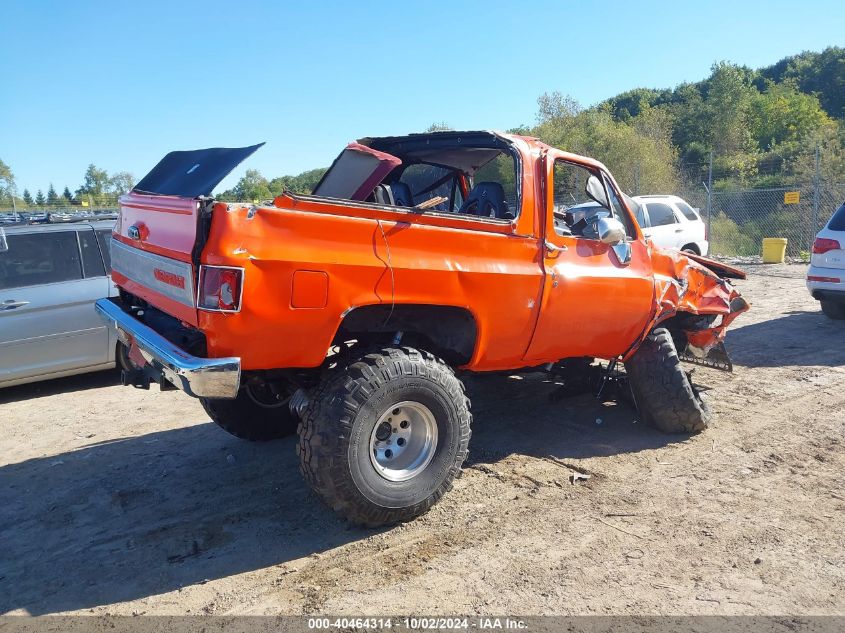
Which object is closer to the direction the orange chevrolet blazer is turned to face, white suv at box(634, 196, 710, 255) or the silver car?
the white suv

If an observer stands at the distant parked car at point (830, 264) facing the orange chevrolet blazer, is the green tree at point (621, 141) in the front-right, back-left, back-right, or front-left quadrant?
back-right

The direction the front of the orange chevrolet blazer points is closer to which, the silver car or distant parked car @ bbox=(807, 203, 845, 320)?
the distant parked car

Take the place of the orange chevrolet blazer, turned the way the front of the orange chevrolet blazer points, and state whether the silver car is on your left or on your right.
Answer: on your left

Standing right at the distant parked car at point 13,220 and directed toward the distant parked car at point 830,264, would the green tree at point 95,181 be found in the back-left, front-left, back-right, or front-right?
back-left

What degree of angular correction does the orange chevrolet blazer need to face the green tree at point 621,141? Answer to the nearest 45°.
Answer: approximately 45° to its left

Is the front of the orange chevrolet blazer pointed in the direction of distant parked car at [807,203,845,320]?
yes

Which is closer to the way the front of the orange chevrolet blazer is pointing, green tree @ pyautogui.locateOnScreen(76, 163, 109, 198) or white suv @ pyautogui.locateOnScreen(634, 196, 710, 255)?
the white suv

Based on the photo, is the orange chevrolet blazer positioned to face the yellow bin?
yes

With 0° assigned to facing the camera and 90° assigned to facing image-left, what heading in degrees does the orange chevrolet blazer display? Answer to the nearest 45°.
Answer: approximately 225°

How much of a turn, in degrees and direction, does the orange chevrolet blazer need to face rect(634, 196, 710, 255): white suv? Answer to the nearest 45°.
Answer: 0° — it already faces it

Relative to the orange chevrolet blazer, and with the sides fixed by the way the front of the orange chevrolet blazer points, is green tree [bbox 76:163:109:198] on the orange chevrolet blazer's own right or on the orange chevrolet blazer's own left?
on the orange chevrolet blazer's own left
